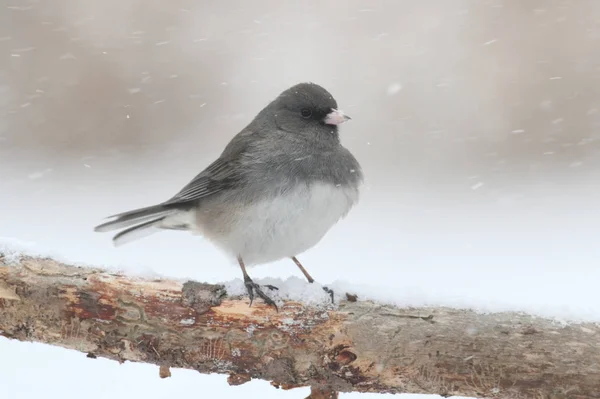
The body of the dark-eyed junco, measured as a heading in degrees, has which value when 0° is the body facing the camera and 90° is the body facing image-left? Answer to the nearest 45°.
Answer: approximately 315°
